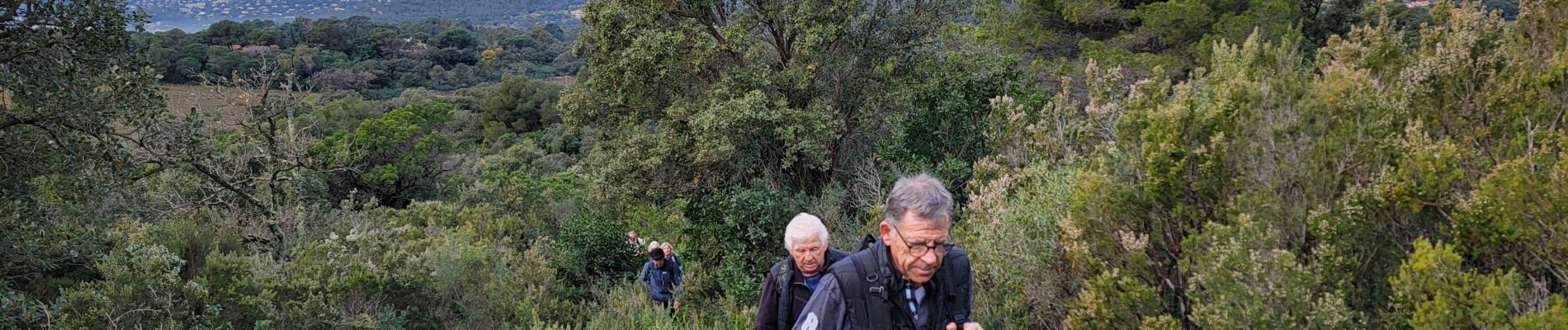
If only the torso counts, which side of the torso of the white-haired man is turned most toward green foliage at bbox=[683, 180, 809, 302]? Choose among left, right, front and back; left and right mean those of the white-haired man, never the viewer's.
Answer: back

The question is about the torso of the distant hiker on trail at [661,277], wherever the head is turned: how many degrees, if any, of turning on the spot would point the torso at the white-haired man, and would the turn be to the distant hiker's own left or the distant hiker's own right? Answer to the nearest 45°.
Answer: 0° — they already face them

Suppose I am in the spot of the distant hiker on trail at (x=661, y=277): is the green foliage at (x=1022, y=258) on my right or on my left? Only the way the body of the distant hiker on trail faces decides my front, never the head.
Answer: on my left

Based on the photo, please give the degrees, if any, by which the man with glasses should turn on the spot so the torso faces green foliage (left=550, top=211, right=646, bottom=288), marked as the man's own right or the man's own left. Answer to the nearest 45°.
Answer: approximately 180°

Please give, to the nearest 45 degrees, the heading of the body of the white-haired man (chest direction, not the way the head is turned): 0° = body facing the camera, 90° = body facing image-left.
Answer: approximately 0°

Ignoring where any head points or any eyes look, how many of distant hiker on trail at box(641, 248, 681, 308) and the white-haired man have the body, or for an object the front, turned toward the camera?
2

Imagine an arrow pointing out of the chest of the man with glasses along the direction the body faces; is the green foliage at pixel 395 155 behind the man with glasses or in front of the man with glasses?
behind

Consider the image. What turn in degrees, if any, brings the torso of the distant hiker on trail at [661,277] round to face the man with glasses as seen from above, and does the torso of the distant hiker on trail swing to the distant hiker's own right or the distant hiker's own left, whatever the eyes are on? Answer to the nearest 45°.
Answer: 0° — they already face them

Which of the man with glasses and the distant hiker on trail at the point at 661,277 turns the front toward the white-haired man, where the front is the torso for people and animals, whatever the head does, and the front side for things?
the distant hiker on trail
